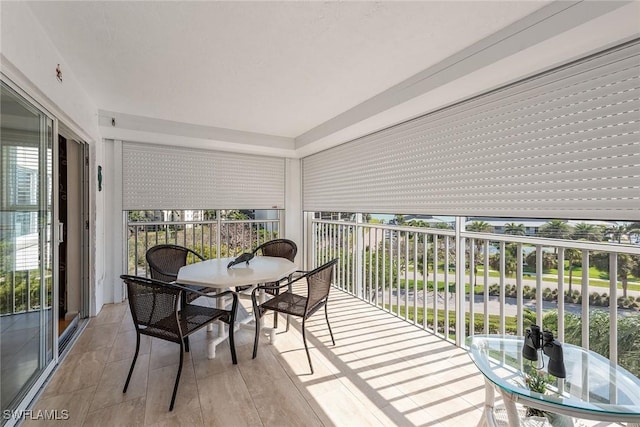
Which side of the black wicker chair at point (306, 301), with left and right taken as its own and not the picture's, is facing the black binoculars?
back

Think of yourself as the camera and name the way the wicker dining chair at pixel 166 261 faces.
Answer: facing the viewer and to the right of the viewer

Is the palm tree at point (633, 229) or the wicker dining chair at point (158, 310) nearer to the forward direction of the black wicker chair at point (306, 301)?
the wicker dining chair

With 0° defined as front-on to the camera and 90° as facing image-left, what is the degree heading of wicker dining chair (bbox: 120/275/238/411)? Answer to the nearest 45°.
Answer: approximately 225°

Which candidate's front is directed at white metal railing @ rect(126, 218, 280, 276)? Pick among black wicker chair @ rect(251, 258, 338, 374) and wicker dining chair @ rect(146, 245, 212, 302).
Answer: the black wicker chair

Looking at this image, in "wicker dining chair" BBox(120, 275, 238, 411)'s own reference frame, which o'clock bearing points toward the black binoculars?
The black binoculars is roughly at 3 o'clock from the wicker dining chair.

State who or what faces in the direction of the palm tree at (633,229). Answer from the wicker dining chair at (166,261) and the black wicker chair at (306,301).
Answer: the wicker dining chair

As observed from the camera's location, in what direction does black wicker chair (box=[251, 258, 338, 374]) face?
facing away from the viewer and to the left of the viewer

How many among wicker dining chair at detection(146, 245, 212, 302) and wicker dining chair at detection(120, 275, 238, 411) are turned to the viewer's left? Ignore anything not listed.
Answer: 0

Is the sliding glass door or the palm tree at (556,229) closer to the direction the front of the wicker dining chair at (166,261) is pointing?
the palm tree

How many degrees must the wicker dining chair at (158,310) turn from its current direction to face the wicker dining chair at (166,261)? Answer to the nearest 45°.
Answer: approximately 45° to its left

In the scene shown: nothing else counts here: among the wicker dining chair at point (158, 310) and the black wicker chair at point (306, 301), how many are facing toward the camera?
0

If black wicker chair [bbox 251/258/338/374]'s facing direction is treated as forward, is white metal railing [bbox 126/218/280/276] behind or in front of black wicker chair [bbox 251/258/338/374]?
in front
